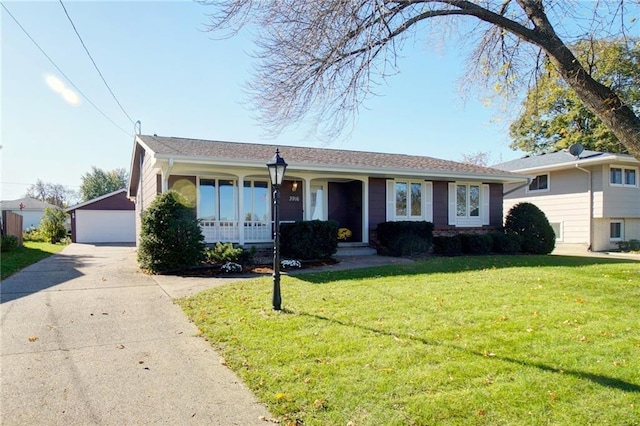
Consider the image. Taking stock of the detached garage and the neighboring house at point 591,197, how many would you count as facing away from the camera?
0

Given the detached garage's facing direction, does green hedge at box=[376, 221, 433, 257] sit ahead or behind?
ahead

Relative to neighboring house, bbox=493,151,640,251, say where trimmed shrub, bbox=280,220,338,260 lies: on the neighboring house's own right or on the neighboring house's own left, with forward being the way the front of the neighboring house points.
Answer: on the neighboring house's own right

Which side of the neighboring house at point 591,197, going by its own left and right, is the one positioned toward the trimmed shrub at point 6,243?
right

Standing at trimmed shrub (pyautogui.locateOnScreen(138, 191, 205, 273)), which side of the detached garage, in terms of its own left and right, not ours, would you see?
front

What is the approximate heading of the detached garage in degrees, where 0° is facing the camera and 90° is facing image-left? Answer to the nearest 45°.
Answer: approximately 0°

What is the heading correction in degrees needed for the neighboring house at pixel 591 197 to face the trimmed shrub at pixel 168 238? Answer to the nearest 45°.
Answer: approximately 90° to its right

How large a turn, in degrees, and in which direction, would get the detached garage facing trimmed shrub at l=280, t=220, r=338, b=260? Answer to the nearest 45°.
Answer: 0° — it already faces it

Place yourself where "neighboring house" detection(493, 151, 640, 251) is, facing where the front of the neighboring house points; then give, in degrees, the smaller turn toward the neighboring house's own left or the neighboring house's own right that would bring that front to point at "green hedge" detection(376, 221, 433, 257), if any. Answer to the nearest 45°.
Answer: approximately 90° to the neighboring house's own right

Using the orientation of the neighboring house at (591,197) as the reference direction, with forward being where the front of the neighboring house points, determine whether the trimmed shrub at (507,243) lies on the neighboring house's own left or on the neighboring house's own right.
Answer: on the neighboring house's own right
